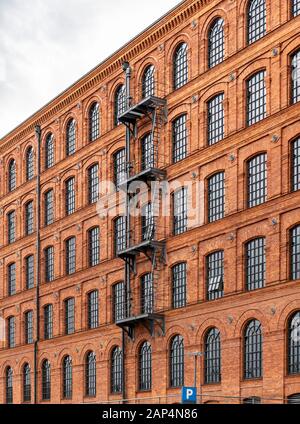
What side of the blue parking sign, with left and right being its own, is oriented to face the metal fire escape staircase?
back

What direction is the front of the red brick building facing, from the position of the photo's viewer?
facing the viewer and to the left of the viewer

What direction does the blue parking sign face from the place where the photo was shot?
facing the viewer
